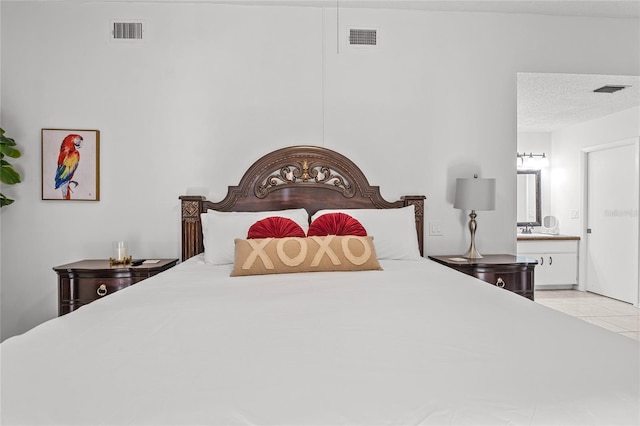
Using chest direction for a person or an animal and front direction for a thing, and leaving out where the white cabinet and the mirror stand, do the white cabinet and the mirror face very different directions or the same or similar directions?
same or similar directions

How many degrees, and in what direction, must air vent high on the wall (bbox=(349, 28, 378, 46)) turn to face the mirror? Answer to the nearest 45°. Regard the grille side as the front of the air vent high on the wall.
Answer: approximately 135° to its left

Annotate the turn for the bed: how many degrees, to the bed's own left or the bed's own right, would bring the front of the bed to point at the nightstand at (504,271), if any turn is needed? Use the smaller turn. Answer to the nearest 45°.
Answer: approximately 135° to the bed's own left

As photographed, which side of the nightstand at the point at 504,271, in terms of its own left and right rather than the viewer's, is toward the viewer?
front

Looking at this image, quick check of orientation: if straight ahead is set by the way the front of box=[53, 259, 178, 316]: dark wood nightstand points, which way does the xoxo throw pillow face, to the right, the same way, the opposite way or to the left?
the same way

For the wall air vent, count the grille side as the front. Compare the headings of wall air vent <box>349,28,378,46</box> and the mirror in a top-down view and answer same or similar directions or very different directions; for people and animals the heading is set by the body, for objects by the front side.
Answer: same or similar directions

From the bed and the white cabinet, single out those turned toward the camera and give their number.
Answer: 2

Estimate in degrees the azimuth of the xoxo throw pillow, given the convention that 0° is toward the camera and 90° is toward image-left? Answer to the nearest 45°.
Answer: approximately 0°

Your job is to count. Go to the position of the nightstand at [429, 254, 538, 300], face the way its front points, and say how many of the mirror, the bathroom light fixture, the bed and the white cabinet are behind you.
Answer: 3

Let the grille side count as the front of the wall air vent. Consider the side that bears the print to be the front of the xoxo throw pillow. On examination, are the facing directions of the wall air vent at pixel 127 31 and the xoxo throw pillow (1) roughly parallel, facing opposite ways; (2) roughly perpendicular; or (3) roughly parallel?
roughly parallel

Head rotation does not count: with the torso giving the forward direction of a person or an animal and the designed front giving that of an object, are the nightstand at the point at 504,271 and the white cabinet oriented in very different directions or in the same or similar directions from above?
same or similar directions

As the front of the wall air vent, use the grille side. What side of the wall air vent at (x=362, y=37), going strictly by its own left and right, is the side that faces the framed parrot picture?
right

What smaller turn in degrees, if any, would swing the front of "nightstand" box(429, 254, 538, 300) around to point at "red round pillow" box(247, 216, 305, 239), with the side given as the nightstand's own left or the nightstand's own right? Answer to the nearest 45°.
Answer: approximately 45° to the nightstand's own right

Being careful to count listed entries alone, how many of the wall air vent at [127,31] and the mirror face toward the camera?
2

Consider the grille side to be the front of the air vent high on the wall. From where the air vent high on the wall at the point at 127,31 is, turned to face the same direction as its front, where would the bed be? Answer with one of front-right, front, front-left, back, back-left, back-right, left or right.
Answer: front

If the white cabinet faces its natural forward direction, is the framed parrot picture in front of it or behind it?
in front
